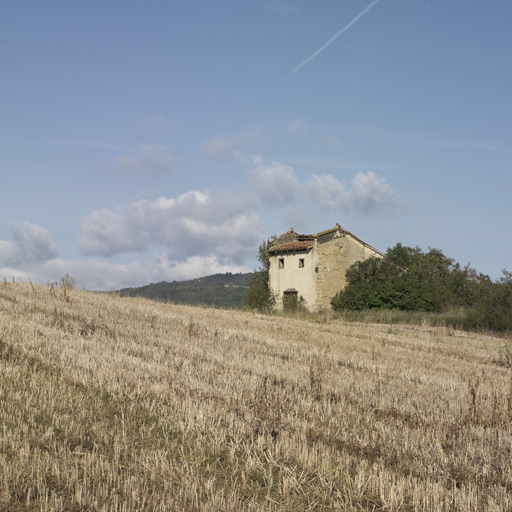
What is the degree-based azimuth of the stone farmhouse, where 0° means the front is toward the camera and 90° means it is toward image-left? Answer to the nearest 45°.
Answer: approximately 45°

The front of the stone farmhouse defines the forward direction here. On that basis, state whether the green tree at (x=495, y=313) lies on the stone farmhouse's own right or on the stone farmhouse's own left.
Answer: on the stone farmhouse's own left
